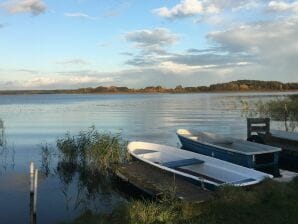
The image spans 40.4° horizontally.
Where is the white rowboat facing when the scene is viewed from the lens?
facing away from the viewer and to the left of the viewer

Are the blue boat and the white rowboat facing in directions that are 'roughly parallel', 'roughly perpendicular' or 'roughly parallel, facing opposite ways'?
roughly parallel

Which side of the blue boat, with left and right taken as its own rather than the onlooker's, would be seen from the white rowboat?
left

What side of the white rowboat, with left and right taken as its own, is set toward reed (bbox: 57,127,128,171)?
front

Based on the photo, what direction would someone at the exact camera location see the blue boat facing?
facing away from the viewer and to the left of the viewer

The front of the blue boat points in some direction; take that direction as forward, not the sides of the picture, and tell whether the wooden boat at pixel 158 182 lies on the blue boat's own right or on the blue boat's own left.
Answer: on the blue boat's own left

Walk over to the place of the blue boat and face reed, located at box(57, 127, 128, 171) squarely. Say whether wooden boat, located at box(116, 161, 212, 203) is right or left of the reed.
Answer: left

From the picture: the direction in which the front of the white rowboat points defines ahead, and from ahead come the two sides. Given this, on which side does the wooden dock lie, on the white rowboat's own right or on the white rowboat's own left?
on the white rowboat's own right

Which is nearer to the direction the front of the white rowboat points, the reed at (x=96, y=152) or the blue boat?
the reed

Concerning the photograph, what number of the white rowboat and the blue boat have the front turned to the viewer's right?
0

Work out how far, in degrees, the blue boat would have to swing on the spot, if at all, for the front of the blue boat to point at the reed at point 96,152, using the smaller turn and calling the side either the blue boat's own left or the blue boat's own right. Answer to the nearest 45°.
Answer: approximately 45° to the blue boat's own left
